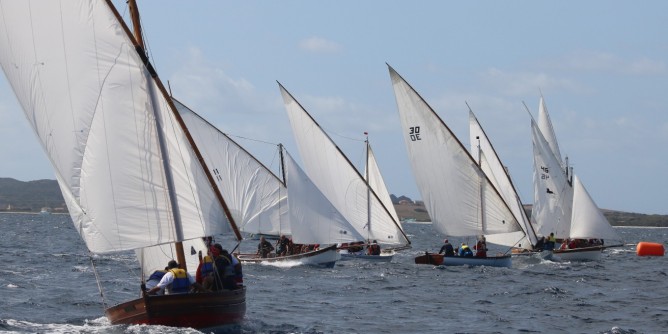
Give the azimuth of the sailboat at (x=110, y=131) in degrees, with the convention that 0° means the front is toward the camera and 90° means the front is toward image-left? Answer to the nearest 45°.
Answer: approximately 225°

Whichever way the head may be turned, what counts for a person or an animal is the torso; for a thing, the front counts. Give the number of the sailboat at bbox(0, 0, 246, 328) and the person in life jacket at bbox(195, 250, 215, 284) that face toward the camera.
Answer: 0
